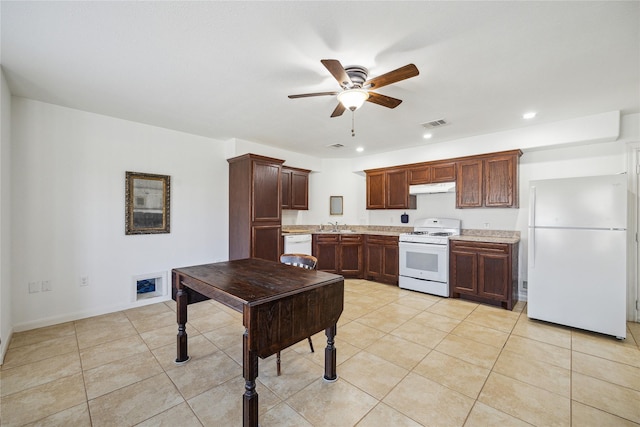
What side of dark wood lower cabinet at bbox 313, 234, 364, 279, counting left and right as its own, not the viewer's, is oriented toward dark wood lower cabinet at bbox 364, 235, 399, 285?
left

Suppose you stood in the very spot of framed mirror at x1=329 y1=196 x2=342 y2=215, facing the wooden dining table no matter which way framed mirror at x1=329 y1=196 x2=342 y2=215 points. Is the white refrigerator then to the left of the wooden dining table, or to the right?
left

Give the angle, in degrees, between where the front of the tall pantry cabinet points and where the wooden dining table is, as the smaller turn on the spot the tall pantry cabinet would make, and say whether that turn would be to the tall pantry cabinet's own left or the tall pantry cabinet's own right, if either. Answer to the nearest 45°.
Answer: approximately 45° to the tall pantry cabinet's own right

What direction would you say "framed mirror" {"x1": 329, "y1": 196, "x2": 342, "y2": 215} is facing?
toward the camera

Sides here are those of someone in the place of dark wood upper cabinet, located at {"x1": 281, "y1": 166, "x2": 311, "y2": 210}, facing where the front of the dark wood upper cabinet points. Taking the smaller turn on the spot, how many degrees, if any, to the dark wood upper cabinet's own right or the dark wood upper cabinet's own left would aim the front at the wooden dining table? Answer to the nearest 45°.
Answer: approximately 45° to the dark wood upper cabinet's own right

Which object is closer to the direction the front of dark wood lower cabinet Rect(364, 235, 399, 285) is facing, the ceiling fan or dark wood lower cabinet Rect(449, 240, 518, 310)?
the ceiling fan

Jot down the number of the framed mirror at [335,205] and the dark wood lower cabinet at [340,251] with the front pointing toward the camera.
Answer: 2

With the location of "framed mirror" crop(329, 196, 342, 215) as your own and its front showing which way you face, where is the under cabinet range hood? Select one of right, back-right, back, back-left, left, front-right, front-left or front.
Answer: front-left

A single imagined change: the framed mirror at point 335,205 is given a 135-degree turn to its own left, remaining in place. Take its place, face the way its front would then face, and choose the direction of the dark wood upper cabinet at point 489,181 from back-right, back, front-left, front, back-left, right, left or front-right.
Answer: right

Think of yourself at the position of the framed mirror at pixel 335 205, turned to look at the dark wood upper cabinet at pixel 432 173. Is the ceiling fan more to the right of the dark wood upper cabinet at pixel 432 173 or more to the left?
right

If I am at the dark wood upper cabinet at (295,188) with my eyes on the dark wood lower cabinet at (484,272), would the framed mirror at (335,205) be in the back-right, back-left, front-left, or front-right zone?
front-left

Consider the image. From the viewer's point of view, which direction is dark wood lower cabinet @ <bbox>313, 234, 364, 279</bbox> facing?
toward the camera

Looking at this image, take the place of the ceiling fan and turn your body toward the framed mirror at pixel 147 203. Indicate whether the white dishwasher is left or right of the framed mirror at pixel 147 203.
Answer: right

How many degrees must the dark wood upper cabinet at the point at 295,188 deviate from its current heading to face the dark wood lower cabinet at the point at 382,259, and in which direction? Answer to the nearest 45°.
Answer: approximately 45° to its left
